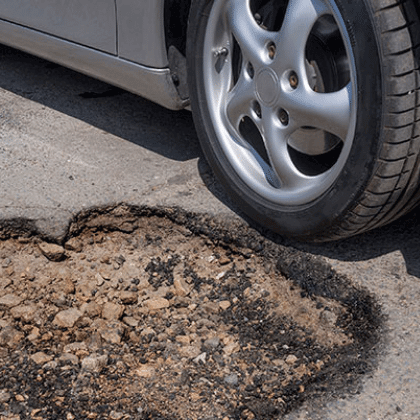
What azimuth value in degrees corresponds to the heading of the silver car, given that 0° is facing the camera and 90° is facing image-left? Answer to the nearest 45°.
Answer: approximately 315°

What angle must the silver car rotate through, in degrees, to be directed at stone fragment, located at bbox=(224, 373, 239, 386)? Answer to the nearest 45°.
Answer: approximately 45° to its right

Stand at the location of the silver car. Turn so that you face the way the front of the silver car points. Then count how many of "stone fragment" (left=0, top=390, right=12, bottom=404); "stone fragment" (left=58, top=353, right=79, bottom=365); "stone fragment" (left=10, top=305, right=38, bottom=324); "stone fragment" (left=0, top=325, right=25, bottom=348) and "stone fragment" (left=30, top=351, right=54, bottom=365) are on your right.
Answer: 5

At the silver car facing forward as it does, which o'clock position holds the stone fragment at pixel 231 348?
The stone fragment is roughly at 2 o'clock from the silver car.

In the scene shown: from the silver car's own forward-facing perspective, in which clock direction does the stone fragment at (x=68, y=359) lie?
The stone fragment is roughly at 3 o'clock from the silver car.

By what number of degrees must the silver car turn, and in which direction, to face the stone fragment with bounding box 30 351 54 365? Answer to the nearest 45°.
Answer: approximately 90° to its right

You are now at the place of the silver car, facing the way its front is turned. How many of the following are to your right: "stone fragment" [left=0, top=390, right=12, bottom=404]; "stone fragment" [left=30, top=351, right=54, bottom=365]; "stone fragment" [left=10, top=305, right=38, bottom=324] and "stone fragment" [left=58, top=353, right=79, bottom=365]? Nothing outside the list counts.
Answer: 4

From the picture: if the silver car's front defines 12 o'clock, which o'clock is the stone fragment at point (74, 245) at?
The stone fragment is roughly at 4 o'clock from the silver car.

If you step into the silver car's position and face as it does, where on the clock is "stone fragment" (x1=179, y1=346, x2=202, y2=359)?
The stone fragment is roughly at 2 o'clock from the silver car.

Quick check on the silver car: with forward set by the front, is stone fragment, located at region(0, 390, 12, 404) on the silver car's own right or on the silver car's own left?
on the silver car's own right

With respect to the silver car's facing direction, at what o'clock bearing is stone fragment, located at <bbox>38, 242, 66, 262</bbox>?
The stone fragment is roughly at 4 o'clock from the silver car.

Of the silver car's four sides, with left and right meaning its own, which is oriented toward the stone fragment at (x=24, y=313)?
right
